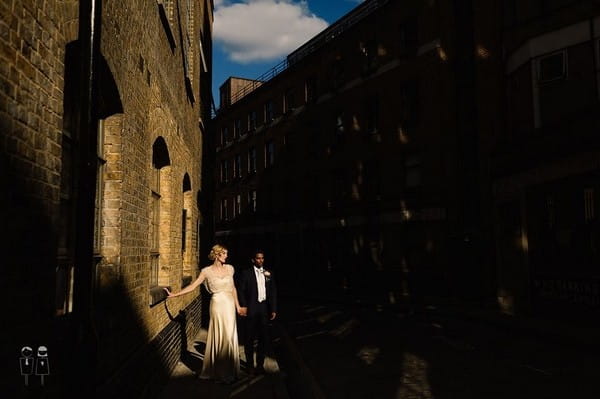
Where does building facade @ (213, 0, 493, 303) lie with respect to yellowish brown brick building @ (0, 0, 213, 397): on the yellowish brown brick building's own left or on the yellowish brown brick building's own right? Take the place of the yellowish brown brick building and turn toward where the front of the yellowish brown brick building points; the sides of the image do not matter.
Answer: on the yellowish brown brick building's own left

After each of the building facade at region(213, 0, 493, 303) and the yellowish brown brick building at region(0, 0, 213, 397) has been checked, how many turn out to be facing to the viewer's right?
1

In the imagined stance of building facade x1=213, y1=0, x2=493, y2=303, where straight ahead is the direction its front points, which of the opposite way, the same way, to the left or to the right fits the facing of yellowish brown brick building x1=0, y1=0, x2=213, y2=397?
the opposite way

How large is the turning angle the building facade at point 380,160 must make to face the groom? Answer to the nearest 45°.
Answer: approximately 45° to its left

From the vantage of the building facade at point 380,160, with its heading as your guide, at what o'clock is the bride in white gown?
The bride in white gown is roughly at 11 o'clock from the building facade.

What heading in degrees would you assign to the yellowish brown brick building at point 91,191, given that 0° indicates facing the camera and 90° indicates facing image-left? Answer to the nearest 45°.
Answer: approximately 270°

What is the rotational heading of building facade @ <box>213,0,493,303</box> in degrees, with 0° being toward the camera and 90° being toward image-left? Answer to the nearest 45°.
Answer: approximately 45°

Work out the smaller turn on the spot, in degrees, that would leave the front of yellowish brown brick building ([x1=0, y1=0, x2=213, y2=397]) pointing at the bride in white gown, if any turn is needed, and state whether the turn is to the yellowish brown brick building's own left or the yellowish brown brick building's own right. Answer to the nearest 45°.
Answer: approximately 45° to the yellowish brown brick building's own left
